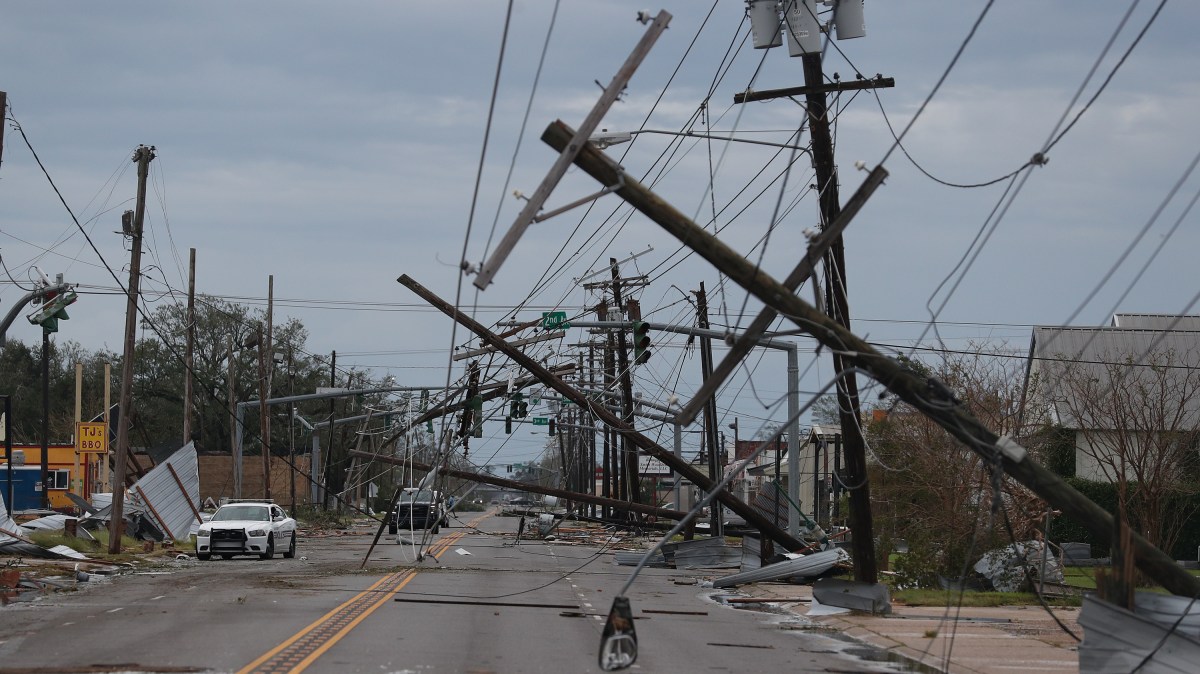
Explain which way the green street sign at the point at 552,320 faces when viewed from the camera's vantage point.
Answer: facing the viewer

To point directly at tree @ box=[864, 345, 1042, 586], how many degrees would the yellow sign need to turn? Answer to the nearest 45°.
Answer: approximately 45° to its left

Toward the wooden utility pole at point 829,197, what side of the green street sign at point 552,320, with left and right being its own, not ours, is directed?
front

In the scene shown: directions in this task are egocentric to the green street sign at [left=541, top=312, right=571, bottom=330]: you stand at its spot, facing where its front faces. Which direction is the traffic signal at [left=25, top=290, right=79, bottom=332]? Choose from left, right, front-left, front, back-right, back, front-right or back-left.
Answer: right

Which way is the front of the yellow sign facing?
toward the camera

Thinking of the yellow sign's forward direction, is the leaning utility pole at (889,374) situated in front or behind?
in front

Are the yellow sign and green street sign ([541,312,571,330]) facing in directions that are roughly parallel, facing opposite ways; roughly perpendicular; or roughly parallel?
roughly parallel

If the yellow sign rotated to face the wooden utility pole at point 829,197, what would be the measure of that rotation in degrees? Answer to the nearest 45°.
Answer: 0° — it already faces it

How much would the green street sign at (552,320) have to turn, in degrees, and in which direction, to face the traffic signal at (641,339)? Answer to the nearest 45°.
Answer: approximately 90° to its left

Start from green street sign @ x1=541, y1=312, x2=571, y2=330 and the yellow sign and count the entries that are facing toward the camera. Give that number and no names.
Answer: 2
